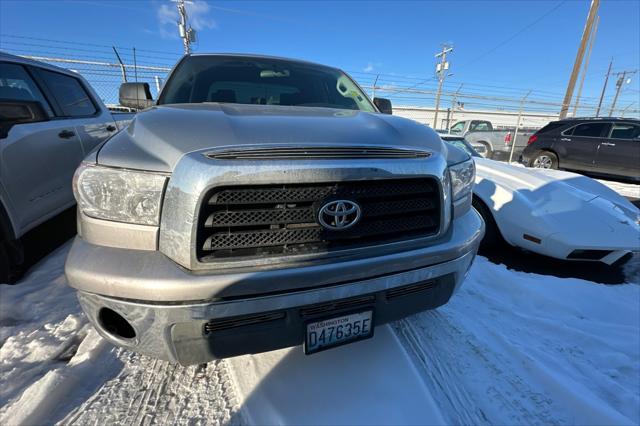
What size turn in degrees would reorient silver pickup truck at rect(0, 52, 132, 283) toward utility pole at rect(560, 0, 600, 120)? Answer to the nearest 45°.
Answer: approximately 135° to its left

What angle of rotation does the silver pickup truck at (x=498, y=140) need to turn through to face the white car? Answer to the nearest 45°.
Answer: approximately 135° to its left

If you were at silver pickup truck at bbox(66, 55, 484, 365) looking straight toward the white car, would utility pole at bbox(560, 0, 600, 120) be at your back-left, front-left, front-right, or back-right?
front-left

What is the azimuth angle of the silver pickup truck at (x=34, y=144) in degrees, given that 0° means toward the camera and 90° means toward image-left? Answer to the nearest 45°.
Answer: approximately 45°

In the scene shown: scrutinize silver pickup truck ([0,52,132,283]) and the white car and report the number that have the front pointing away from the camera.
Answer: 0

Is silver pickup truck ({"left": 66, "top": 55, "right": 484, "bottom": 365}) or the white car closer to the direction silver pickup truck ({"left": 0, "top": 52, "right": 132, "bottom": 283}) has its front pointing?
the silver pickup truck

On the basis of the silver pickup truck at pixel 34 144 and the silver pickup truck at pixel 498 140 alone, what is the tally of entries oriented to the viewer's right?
0

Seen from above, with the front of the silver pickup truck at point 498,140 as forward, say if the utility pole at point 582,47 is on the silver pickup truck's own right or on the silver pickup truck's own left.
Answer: on the silver pickup truck's own right

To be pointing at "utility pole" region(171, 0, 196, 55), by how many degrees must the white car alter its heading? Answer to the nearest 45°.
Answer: approximately 135° to its right

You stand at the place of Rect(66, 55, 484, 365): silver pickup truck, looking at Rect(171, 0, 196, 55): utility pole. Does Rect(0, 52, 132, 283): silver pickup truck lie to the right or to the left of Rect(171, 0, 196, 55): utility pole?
left

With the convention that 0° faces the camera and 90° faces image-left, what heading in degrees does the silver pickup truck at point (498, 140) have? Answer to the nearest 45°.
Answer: approximately 135°

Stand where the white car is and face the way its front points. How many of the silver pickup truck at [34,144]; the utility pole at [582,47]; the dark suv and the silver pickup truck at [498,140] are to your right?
1

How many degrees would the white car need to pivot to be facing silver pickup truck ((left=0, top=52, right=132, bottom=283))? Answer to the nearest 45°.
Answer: approximately 90° to its right

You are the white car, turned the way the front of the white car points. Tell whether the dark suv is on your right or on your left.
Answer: on your left
